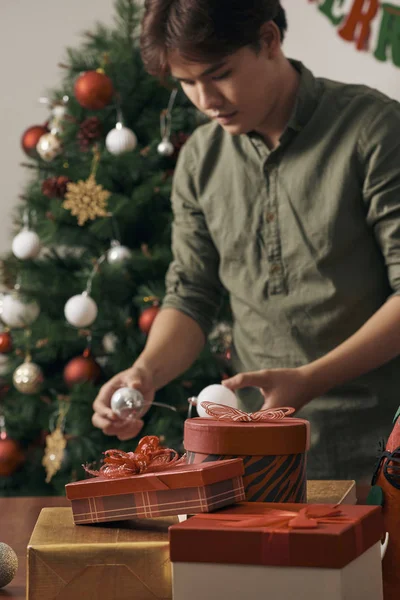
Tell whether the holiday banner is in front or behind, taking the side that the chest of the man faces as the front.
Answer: behind

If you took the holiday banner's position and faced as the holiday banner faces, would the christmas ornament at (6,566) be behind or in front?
in front

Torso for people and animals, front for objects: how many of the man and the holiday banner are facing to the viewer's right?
0

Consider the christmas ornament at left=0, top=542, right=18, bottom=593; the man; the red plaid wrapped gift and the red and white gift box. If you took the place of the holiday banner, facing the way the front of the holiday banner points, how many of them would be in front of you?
4

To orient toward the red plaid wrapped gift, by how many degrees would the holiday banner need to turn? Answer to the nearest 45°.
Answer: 0° — it already faces it

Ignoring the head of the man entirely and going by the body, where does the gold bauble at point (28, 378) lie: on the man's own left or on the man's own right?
on the man's own right

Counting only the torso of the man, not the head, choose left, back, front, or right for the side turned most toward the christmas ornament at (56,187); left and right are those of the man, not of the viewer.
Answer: right

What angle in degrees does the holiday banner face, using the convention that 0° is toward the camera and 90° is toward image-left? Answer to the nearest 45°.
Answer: approximately 0°

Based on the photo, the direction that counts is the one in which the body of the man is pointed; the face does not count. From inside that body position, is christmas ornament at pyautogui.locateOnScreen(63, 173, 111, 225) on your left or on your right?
on your right
